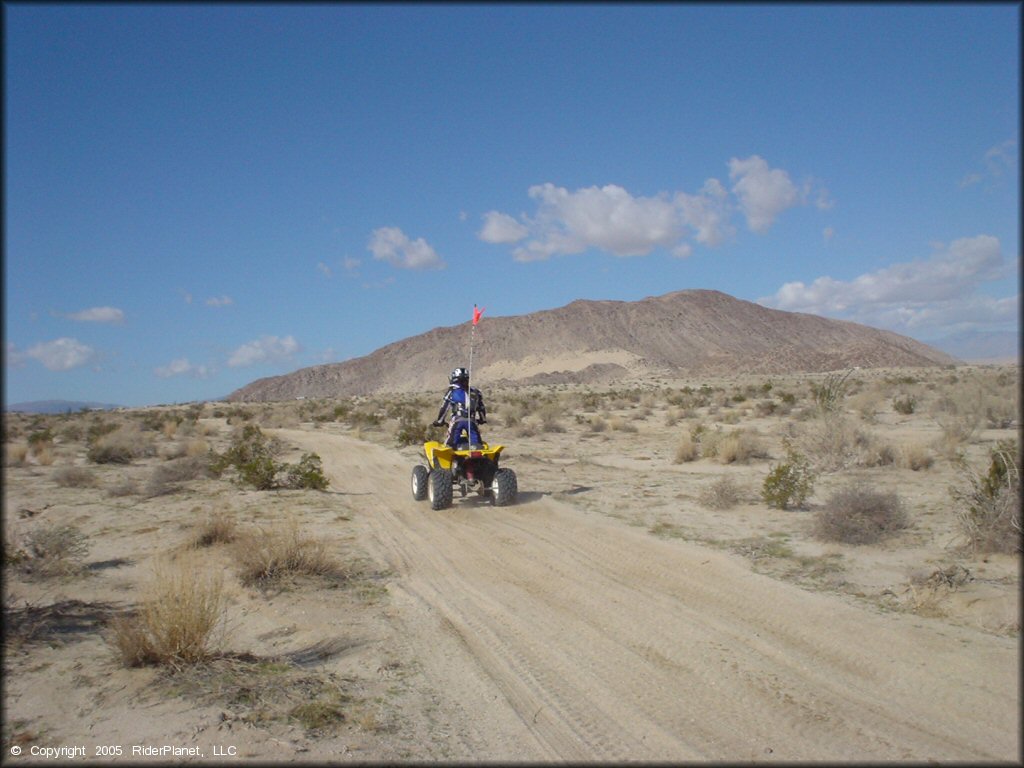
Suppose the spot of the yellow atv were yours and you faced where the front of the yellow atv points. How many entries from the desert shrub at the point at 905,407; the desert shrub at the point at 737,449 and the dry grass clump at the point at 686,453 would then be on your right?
3

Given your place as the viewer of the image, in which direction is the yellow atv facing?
facing away from the viewer and to the left of the viewer

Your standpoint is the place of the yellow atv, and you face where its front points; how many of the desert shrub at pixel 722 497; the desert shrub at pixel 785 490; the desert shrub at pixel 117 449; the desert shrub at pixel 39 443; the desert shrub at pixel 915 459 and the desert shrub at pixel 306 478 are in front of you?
3

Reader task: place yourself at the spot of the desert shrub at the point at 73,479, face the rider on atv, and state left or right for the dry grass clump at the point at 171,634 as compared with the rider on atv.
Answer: right

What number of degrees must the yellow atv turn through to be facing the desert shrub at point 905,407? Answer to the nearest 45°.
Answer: approximately 90° to its right

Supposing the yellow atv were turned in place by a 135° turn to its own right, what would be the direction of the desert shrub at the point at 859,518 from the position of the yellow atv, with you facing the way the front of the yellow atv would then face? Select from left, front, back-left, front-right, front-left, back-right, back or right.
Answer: front-right

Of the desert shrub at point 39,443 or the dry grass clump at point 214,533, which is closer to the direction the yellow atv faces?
the desert shrub

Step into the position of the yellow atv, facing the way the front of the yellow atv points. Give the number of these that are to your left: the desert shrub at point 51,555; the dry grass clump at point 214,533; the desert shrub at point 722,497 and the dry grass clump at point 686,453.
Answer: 2

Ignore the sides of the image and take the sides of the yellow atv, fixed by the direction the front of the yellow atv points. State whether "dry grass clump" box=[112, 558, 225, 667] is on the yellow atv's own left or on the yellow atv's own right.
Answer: on the yellow atv's own left
